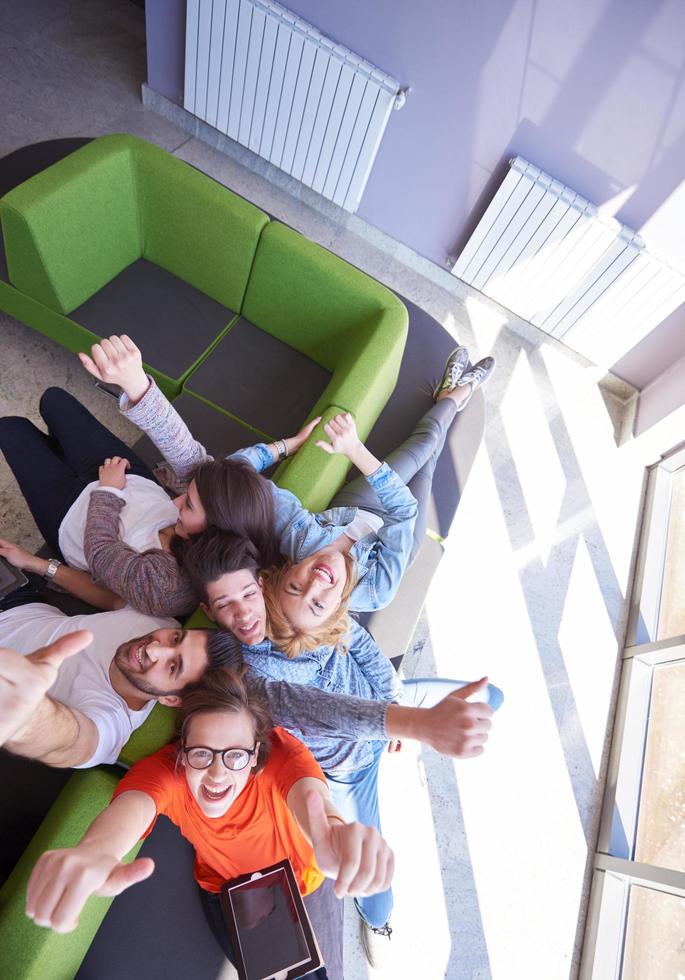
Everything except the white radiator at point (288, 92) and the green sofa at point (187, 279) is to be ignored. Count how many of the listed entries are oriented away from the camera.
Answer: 0

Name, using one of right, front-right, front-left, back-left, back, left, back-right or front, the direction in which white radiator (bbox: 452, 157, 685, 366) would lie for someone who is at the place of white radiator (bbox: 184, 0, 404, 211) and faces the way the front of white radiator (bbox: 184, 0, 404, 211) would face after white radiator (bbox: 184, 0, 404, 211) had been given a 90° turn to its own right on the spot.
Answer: back

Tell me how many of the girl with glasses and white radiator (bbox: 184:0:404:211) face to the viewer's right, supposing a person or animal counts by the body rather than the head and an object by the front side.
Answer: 0

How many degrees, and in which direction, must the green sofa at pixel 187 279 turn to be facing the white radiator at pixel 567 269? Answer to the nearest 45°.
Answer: approximately 135° to its left
